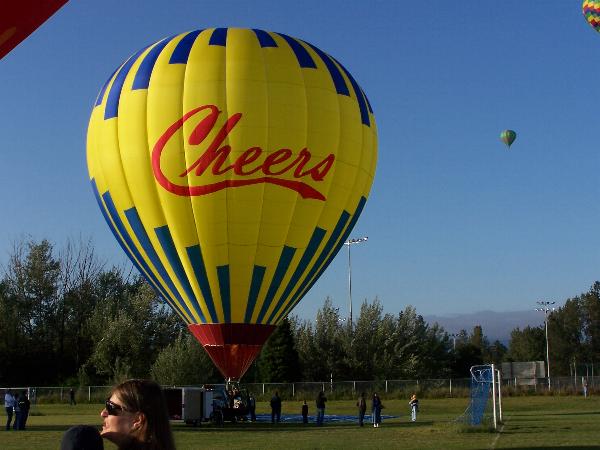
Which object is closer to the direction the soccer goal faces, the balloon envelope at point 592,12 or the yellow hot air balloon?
the balloon envelope

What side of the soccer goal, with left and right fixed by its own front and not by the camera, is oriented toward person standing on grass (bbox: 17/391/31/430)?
back

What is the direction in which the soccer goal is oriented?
to the viewer's right

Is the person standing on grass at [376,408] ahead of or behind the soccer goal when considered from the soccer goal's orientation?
behind

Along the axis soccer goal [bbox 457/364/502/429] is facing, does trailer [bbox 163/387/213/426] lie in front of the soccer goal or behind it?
behind

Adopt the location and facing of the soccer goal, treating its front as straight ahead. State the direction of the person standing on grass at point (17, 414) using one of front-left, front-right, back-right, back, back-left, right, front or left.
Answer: back
